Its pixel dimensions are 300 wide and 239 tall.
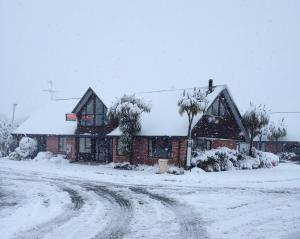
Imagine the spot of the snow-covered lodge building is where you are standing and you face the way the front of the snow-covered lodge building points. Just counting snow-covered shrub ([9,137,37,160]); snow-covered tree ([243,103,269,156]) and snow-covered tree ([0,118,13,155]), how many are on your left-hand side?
1

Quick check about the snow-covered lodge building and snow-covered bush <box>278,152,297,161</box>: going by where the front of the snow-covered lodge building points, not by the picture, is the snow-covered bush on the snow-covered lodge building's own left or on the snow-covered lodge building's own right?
on the snow-covered lodge building's own left

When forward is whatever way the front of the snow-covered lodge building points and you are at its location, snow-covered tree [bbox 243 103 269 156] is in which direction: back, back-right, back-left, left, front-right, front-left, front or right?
left

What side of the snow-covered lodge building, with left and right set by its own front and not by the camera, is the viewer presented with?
front

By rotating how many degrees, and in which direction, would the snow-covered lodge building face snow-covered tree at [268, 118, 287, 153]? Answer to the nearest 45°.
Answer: approximately 135° to its left

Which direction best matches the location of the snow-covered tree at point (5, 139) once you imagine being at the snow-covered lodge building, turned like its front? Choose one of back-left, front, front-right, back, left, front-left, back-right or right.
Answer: back-right

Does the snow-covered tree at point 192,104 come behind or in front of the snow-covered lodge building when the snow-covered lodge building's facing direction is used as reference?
in front

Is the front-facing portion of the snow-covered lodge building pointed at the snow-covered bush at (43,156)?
no

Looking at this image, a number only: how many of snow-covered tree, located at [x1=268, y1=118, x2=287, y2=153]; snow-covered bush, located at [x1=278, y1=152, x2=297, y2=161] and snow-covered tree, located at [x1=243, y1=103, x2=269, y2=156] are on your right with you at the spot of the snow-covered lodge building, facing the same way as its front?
0

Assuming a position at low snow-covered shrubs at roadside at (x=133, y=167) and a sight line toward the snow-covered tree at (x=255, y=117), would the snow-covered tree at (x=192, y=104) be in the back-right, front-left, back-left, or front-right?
front-right

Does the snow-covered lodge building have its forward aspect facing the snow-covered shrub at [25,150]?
no

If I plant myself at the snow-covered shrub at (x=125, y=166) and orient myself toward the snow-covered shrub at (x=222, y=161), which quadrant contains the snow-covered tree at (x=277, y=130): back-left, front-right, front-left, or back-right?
front-left

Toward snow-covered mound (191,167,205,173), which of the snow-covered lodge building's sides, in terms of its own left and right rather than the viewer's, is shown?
left
